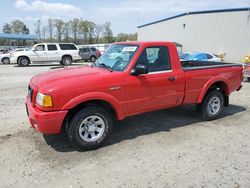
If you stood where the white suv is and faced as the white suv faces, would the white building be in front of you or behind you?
behind

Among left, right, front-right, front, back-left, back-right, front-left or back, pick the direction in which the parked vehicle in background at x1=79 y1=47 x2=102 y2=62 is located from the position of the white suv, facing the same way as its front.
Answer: back-right

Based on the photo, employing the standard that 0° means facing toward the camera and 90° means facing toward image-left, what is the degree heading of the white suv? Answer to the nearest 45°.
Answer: approximately 90°

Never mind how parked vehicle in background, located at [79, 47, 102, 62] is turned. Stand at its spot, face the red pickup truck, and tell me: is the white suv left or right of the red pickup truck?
right

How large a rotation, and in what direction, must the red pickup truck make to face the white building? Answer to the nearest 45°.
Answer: approximately 135° to its right

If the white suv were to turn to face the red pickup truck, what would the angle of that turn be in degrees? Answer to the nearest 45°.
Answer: approximately 90° to its left

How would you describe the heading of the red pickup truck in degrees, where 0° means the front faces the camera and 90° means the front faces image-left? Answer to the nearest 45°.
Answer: approximately 45°
